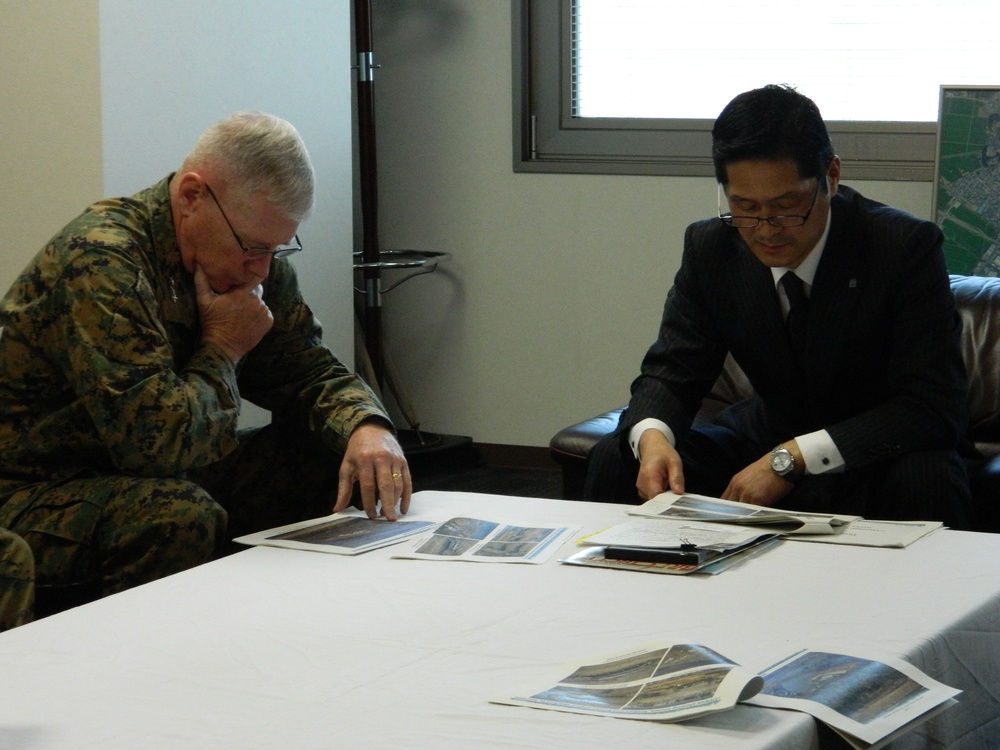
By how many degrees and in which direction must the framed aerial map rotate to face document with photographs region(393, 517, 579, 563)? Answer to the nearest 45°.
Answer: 0° — it already faces it

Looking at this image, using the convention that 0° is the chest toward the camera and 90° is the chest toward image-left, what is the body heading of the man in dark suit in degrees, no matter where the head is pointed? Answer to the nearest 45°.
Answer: approximately 45°

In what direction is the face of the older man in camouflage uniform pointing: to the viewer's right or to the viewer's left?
to the viewer's right

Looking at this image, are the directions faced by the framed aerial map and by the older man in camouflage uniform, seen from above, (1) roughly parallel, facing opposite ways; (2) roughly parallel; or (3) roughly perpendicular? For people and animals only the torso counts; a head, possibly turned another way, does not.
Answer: roughly perpendicular

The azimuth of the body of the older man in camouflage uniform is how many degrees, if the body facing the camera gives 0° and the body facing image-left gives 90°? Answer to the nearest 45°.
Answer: approximately 315°

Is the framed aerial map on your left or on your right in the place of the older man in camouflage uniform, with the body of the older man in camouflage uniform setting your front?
on your left

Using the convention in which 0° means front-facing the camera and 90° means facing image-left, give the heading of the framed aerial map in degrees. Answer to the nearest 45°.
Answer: approximately 0°

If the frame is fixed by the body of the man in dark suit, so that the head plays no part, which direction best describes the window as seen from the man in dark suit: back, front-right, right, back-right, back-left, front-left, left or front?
back-right
